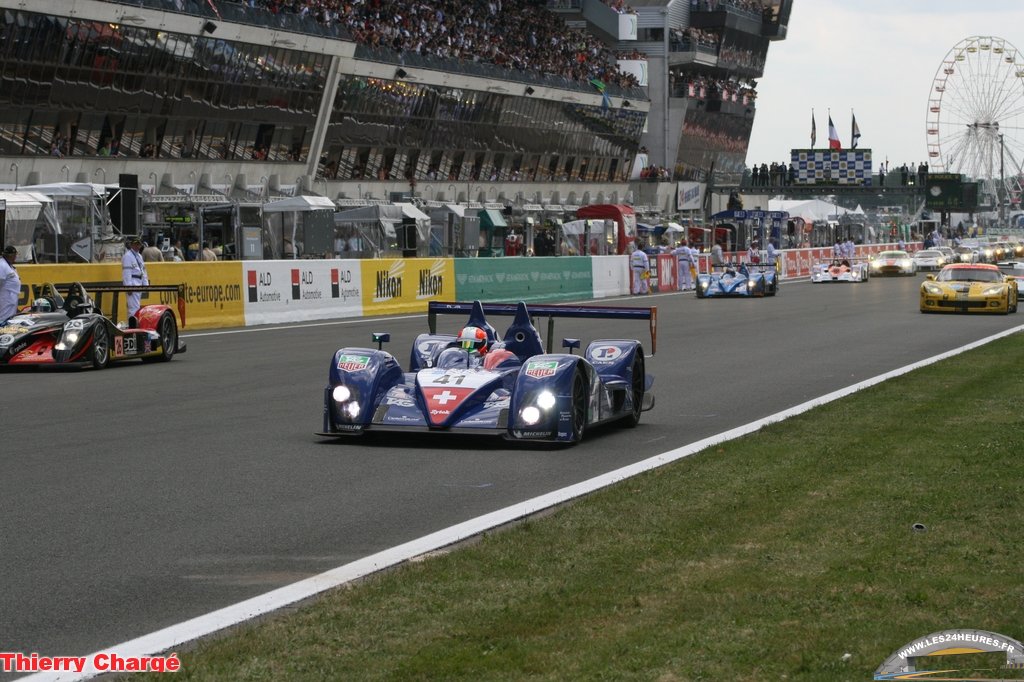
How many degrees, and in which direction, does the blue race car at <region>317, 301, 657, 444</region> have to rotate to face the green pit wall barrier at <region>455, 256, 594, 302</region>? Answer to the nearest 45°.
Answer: approximately 180°

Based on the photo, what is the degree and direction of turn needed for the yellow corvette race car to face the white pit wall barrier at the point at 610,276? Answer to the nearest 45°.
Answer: approximately 135° to its right

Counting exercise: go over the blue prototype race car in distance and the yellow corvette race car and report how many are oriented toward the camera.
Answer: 2

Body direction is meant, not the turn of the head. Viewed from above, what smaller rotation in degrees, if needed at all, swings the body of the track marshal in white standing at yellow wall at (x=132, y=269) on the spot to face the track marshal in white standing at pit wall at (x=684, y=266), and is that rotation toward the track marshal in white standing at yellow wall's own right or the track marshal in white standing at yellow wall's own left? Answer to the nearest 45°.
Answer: approximately 90° to the track marshal in white standing at yellow wall's own left

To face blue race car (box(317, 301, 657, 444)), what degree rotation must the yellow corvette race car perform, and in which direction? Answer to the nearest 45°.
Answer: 0° — it already faces it

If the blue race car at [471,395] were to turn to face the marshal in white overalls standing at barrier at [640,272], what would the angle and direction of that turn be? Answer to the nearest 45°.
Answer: approximately 180°

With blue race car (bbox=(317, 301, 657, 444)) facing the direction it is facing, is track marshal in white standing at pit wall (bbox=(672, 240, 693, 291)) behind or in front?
behind

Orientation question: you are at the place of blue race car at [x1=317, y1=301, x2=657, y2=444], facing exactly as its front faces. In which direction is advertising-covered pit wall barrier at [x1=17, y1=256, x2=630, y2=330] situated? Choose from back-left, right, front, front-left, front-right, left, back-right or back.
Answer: back

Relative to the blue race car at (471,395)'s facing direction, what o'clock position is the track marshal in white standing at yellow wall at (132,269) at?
The track marshal in white standing at yellow wall is roughly at 5 o'clock from the blue race car.

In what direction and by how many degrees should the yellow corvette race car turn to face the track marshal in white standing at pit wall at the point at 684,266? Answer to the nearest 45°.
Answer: approximately 135° to its right
